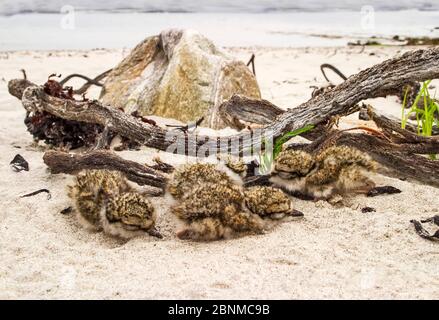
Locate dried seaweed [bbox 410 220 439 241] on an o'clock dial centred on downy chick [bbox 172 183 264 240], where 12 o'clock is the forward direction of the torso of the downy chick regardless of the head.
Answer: The dried seaweed is roughly at 12 o'clock from the downy chick.

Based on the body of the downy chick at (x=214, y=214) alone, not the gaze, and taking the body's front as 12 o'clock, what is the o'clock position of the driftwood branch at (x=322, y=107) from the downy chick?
The driftwood branch is roughly at 10 o'clock from the downy chick.

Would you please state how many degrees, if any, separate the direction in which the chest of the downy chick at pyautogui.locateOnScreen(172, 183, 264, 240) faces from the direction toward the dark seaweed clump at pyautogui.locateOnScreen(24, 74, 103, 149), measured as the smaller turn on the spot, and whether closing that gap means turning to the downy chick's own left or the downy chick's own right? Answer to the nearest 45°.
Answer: approximately 135° to the downy chick's own left

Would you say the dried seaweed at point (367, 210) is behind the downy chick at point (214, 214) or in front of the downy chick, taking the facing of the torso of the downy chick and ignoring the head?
in front

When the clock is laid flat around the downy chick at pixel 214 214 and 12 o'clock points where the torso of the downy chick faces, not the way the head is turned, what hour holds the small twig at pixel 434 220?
The small twig is roughly at 12 o'clock from the downy chick.

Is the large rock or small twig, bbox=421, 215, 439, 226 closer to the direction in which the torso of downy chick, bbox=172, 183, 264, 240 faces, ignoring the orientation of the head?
the small twig

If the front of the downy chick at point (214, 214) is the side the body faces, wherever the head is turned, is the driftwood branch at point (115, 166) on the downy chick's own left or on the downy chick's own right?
on the downy chick's own left

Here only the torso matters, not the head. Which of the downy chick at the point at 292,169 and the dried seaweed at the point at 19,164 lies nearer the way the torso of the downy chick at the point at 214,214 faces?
the downy chick

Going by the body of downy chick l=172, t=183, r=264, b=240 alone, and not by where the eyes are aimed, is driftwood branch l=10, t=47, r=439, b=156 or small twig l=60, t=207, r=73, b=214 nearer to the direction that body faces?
the driftwood branch

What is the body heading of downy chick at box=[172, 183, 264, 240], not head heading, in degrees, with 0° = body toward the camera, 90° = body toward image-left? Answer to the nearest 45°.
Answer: approximately 270°

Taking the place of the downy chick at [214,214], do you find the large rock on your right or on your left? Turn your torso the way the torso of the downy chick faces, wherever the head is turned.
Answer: on your left
